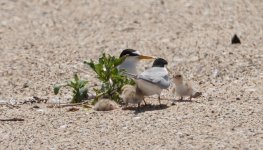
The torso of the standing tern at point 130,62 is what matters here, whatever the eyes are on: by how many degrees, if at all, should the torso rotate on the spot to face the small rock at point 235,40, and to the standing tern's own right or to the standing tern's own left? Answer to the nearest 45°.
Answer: approximately 45° to the standing tern's own left

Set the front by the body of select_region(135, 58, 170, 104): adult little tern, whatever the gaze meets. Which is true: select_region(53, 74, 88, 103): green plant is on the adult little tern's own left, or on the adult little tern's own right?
on the adult little tern's own left

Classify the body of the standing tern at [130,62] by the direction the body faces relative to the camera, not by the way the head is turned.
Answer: to the viewer's right

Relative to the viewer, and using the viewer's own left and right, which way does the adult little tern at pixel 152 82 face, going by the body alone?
facing away from the viewer and to the right of the viewer

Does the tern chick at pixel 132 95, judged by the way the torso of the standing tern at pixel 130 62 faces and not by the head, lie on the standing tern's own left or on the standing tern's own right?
on the standing tern's own right

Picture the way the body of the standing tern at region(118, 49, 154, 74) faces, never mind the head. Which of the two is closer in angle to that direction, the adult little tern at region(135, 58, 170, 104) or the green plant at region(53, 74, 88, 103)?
the adult little tern

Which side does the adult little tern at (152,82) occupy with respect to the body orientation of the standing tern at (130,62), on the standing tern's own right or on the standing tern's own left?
on the standing tern's own right
